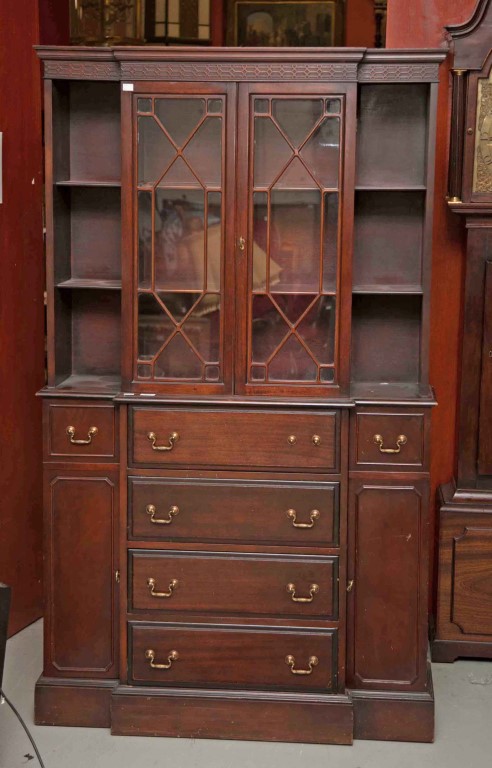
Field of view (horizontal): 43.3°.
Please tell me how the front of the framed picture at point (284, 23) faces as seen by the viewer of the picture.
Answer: facing the viewer

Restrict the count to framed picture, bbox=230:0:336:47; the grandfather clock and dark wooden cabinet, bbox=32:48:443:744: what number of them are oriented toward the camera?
3

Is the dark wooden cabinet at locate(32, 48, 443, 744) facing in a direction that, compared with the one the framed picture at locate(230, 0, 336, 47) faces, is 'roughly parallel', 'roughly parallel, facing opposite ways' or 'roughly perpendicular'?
roughly parallel

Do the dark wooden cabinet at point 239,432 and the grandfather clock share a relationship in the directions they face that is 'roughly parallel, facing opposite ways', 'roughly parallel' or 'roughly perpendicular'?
roughly parallel

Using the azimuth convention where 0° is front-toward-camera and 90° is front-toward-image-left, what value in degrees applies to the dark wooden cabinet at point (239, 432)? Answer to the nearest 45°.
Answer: approximately 0°

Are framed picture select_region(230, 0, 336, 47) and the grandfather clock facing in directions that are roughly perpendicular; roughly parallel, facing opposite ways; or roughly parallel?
roughly parallel

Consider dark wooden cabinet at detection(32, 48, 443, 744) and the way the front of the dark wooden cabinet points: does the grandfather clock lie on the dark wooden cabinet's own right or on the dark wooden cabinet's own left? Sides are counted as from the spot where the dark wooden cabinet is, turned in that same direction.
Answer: on the dark wooden cabinet's own left

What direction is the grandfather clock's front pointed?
toward the camera
